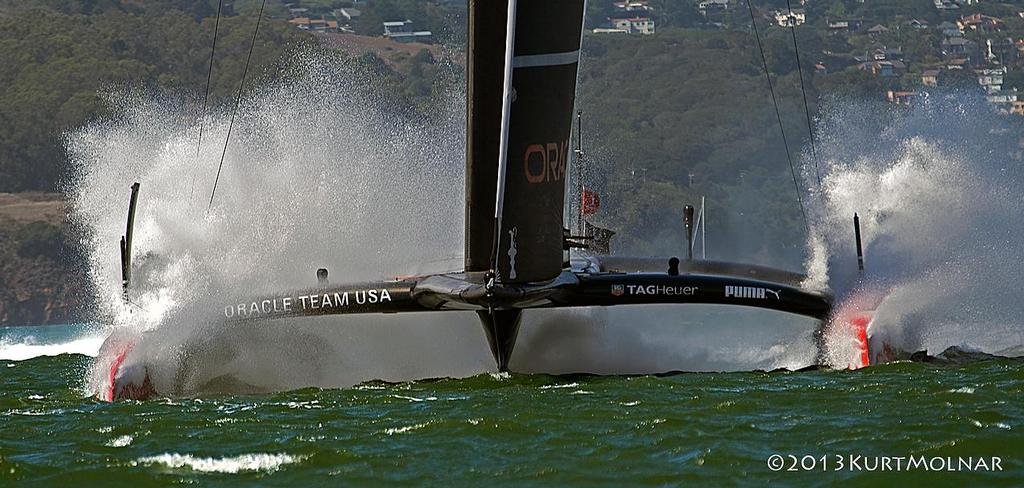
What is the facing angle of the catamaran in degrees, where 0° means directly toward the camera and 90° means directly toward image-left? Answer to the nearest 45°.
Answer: approximately 0°
